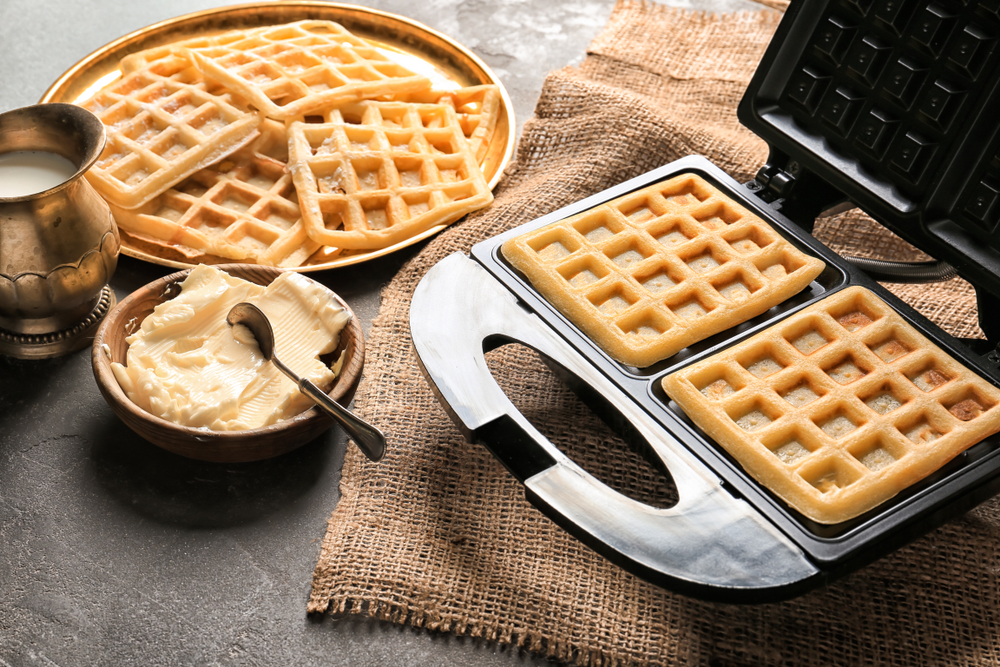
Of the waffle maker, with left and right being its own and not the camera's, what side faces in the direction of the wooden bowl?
front

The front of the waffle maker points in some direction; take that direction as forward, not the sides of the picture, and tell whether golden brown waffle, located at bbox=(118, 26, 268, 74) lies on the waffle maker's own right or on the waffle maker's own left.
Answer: on the waffle maker's own right

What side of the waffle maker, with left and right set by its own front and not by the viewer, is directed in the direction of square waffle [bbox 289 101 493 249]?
right

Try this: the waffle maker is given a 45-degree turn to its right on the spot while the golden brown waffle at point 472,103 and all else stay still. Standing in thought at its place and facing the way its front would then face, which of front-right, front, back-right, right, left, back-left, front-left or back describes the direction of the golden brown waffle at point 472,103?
front-right

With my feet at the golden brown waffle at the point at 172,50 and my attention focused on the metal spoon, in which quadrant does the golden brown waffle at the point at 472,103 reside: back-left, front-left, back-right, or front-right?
front-left

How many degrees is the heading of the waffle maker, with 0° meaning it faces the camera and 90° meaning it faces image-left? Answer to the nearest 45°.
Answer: approximately 45°

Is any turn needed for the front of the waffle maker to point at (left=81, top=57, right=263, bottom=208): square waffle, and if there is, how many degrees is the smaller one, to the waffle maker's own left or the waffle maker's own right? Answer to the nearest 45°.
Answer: approximately 45° to the waffle maker's own right

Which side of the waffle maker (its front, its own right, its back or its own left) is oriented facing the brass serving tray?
right

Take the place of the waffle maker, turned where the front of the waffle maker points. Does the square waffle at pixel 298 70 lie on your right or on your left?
on your right

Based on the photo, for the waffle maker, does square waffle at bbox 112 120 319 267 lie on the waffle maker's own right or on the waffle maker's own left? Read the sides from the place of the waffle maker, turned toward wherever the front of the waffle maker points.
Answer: on the waffle maker's own right

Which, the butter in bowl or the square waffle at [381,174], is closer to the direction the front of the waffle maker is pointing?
the butter in bowl
